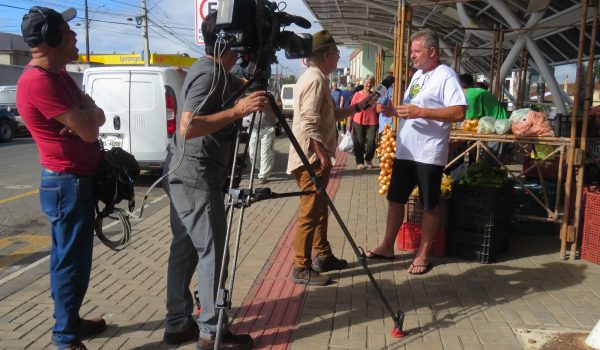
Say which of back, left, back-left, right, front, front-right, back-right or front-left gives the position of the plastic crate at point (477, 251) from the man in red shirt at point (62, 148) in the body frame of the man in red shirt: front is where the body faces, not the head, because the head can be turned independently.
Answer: front

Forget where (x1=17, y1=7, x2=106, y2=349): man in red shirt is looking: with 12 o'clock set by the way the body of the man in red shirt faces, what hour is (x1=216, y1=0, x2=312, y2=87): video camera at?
The video camera is roughly at 1 o'clock from the man in red shirt.

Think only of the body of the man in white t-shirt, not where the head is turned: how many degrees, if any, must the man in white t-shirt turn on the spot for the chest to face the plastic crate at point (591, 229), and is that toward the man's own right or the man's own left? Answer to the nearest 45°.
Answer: approximately 135° to the man's own left

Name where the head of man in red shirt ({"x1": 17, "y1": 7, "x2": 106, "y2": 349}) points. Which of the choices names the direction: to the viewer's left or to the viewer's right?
to the viewer's right

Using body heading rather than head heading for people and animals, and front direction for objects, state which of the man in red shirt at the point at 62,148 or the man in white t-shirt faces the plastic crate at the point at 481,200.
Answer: the man in red shirt

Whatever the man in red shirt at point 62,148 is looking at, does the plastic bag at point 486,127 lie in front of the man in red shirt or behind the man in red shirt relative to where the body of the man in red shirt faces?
in front

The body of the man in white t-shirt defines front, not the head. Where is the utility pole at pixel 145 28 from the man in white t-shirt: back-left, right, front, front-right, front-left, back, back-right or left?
right

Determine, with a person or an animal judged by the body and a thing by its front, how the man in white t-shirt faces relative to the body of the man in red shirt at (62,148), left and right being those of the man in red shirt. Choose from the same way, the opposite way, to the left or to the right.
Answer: the opposite way

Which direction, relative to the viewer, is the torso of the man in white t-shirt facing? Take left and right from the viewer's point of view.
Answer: facing the viewer and to the left of the viewer

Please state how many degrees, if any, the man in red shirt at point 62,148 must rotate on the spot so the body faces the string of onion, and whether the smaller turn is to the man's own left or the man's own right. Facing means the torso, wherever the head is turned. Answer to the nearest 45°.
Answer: approximately 45° to the man's own left

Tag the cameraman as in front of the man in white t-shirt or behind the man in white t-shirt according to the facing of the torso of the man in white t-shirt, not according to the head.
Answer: in front

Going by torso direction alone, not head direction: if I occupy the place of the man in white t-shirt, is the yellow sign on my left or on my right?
on my right

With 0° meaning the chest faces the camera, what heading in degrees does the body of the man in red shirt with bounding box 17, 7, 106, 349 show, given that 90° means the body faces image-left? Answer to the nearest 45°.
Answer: approximately 270°

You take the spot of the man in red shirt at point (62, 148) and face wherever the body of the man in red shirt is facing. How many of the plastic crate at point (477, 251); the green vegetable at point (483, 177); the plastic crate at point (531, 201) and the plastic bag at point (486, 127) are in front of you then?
4
